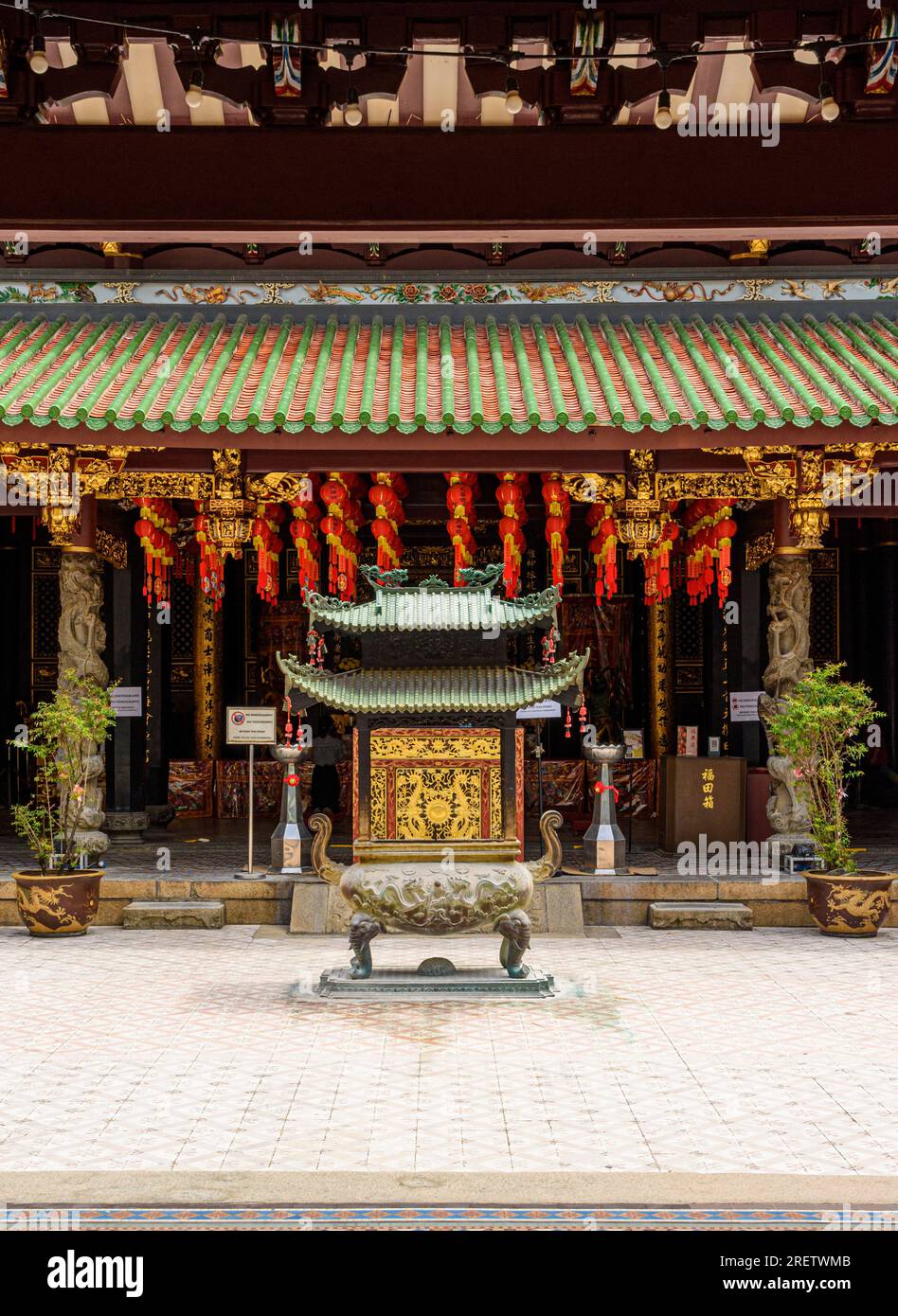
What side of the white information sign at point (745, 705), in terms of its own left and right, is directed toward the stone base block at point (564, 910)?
front

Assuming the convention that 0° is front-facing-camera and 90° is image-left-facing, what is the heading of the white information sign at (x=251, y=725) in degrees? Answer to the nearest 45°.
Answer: approximately 0°

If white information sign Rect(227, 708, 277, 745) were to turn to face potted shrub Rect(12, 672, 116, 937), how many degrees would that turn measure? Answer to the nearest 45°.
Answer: approximately 45° to its right

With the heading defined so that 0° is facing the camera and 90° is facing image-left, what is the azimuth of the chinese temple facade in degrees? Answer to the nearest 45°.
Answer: approximately 0°

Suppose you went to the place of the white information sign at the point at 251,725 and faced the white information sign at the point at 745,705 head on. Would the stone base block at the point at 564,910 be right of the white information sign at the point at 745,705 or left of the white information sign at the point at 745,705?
right

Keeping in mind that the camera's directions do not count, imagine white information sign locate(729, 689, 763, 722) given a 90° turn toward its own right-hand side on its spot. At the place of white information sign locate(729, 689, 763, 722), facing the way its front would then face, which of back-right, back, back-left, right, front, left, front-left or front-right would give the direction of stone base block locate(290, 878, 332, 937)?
front-left
